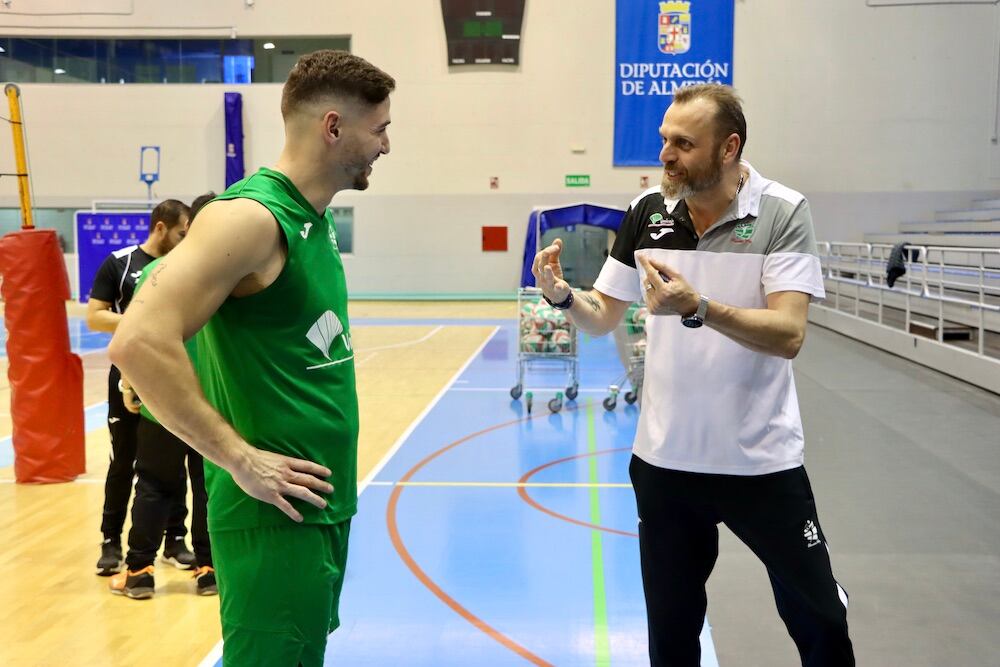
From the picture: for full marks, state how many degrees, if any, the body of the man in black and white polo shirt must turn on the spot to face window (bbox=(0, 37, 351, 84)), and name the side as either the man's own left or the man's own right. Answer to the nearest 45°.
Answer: approximately 90° to the man's own right

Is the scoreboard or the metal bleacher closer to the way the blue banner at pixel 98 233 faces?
the metal bleacher

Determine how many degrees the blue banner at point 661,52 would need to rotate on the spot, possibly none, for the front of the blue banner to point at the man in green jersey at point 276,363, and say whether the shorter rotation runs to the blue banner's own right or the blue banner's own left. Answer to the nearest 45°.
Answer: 0° — it already faces them

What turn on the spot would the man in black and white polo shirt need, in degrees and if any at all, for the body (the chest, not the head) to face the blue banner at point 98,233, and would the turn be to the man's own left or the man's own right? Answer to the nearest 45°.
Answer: approximately 90° to the man's own right

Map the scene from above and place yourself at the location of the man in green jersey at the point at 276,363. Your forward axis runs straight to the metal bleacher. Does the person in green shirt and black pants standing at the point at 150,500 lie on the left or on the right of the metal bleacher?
left

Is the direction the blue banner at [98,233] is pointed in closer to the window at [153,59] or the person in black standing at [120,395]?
the person in black standing

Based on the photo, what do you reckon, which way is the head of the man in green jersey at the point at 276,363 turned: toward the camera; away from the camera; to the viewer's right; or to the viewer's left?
to the viewer's right

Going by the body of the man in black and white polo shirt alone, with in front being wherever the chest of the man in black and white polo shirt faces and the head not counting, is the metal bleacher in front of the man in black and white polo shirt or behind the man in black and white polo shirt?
behind

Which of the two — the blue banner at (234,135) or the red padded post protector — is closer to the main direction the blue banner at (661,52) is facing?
the red padded post protector
